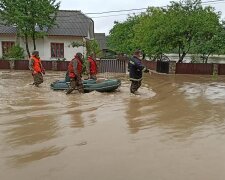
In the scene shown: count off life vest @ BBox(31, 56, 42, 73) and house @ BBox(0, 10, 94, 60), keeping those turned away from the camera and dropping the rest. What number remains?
0

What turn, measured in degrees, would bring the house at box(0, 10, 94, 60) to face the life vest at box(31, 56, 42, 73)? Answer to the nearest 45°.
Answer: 0° — it already faces it

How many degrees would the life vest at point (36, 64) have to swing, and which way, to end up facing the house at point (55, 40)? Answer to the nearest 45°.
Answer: approximately 135° to its left

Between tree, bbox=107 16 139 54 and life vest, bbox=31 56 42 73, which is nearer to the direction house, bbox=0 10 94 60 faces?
the life vest

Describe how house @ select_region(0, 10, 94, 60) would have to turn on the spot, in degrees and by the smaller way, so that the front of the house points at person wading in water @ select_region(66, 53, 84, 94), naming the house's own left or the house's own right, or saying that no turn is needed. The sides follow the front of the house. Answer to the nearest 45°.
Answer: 0° — it already faces them

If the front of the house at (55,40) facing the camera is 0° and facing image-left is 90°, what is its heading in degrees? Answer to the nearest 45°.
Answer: approximately 0°

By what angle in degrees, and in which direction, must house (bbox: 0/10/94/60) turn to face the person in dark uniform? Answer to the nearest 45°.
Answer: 0° — it already faces them

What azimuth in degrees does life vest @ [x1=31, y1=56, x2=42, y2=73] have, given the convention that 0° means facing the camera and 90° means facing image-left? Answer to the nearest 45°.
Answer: approximately 315°

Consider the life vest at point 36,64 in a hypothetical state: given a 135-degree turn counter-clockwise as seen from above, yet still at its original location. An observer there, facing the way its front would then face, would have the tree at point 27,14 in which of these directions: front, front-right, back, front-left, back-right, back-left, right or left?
front
